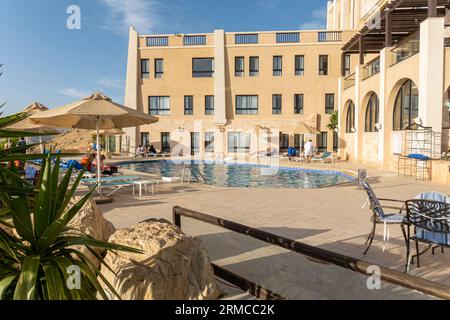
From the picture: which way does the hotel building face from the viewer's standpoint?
toward the camera

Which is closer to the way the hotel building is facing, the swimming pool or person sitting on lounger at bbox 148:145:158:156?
the swimming pool

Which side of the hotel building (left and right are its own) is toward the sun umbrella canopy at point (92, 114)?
front

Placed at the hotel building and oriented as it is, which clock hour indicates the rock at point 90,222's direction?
The rock is roughly at 12 o'clock from the hotel building.

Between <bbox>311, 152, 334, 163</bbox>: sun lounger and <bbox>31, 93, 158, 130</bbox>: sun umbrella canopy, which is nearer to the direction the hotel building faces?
the sun umbrella canopy

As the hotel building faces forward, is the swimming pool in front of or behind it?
in front

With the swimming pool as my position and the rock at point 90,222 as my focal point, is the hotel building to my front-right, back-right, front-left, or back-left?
back-right

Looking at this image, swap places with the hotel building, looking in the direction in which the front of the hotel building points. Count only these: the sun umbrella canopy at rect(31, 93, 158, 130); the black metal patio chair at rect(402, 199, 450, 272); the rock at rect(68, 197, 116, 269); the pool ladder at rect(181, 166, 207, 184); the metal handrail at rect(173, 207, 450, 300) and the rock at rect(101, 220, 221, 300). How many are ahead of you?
6

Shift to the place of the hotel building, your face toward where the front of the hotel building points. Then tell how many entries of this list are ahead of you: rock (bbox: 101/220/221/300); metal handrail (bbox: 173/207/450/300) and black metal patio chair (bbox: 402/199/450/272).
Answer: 3

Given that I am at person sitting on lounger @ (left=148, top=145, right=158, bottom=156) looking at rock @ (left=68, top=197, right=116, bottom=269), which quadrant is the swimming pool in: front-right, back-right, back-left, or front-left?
front-left

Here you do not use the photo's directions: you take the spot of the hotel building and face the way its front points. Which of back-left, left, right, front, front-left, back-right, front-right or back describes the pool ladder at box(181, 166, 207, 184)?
front

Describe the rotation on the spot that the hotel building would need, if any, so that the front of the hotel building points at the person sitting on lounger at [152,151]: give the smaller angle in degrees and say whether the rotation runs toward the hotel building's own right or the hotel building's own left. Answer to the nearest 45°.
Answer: approximately 45° to the hotel building's own right

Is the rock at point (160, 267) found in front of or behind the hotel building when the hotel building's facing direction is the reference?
in front

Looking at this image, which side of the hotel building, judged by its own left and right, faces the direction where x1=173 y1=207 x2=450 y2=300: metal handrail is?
front

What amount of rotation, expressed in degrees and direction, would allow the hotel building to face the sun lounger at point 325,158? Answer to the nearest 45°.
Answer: approximately 45° to its left

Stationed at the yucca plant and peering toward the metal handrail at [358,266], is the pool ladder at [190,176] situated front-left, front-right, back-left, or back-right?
front-left
